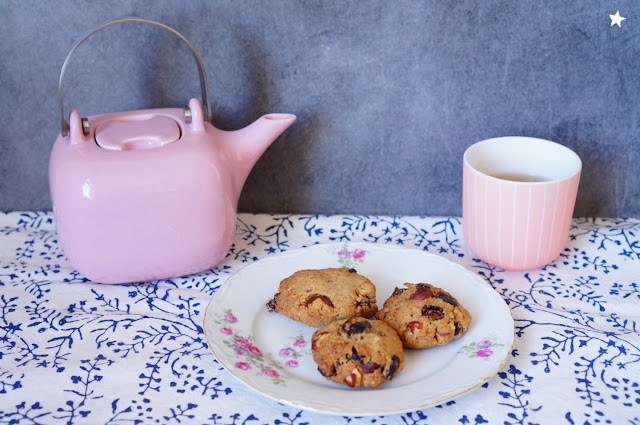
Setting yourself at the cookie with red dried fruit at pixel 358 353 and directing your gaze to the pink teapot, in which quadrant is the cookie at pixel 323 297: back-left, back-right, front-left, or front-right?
front-right

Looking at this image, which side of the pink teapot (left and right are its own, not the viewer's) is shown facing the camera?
right

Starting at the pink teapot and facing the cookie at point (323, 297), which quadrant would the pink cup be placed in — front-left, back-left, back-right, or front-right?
front-left
